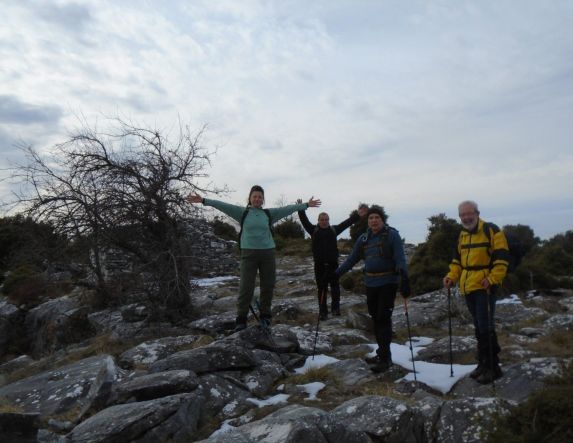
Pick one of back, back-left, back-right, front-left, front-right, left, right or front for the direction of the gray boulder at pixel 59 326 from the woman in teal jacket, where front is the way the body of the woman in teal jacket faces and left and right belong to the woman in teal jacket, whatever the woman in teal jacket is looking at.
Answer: back-right

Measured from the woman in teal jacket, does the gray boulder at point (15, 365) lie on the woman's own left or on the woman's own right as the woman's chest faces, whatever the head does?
on the woman's own right

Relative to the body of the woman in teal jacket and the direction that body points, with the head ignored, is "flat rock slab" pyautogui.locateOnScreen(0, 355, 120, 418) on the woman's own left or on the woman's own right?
on the woman's own right

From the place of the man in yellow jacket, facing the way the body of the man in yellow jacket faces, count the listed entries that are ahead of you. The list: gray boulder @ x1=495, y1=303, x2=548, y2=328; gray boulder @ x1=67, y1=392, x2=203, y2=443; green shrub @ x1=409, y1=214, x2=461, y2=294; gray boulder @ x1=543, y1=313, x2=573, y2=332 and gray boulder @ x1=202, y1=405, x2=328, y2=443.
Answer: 2

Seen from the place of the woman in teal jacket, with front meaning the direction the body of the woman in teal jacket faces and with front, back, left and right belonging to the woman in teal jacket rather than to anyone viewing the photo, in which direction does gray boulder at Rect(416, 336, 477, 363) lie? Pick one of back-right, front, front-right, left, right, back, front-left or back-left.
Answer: left

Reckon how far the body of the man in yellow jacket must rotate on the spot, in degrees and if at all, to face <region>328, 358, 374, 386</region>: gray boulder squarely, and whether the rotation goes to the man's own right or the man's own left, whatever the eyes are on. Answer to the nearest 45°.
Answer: approximately 45° to the man's own right

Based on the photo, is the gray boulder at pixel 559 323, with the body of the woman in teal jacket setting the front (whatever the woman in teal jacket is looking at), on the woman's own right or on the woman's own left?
on the woman's own left

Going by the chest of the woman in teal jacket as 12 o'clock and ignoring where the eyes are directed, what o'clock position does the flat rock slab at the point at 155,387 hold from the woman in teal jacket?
The flat rock slab is roughly at 1 o'clock from the woman in teal jacket.

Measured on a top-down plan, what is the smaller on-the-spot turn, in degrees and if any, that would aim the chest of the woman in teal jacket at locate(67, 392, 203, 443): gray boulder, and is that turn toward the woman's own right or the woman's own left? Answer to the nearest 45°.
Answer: approximately 45° to the woman's own right

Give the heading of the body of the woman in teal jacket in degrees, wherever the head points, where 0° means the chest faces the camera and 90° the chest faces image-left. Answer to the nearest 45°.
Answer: approximately 0°

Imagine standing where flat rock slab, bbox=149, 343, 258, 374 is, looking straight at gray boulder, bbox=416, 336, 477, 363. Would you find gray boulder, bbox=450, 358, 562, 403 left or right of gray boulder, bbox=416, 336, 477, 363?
right

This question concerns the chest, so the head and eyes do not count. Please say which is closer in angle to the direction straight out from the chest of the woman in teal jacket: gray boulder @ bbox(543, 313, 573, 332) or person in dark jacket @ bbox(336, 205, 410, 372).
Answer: the person in dark jacket

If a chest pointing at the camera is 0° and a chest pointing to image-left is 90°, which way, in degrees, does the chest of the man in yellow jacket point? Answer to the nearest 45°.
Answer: approximately 45°
